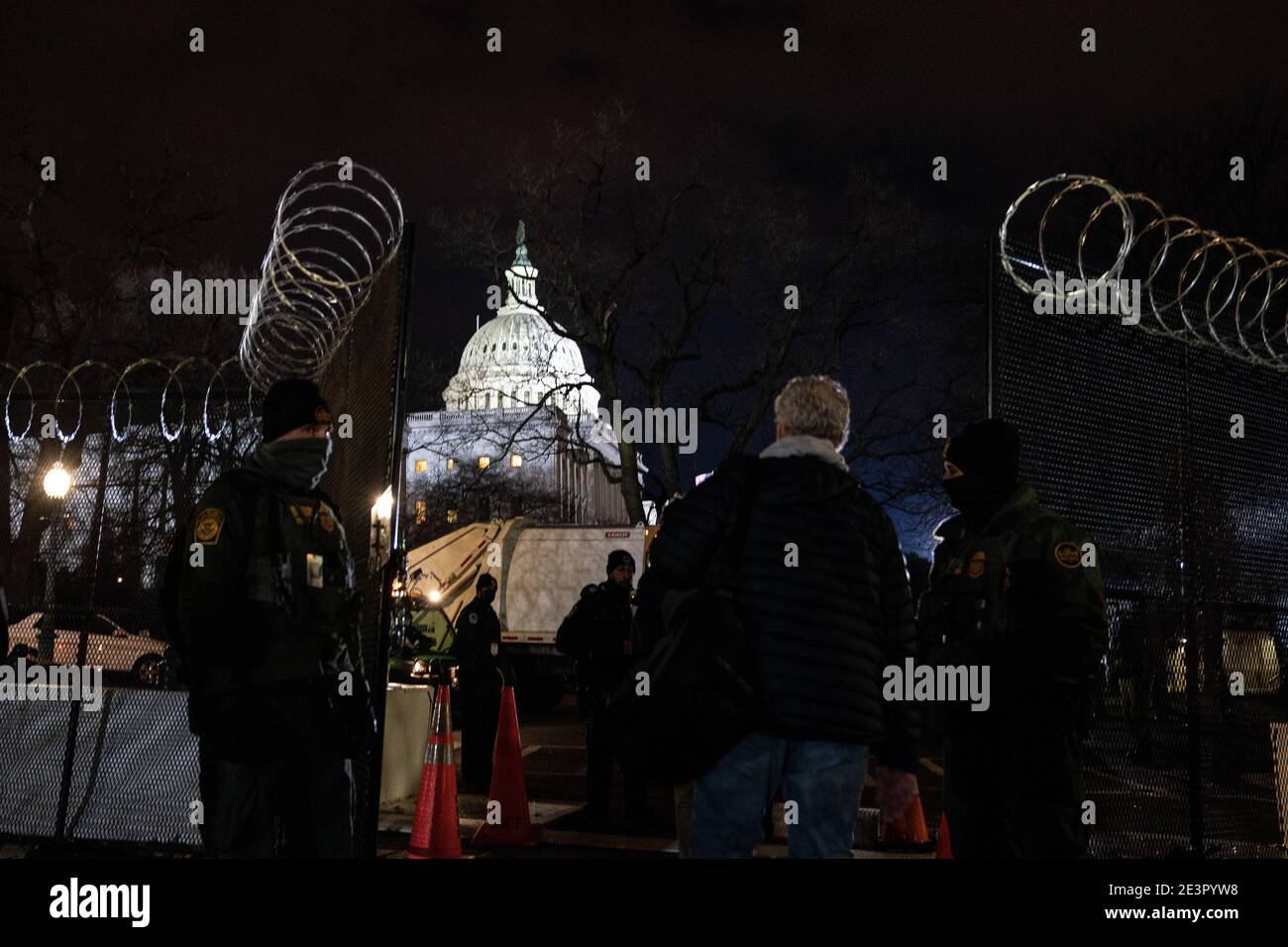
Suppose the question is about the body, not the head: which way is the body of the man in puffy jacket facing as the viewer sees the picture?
away from the camera

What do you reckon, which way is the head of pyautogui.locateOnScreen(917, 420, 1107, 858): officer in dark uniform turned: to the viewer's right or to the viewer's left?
to the viewer's left

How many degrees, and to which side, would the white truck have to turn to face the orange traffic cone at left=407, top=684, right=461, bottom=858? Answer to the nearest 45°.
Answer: approximately 90° to its right

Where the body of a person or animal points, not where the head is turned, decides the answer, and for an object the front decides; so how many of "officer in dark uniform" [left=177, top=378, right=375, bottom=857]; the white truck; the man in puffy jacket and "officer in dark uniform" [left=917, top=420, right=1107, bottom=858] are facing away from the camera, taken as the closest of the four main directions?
1

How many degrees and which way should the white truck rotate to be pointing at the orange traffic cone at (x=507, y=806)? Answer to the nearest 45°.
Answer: approximately 90° to its right

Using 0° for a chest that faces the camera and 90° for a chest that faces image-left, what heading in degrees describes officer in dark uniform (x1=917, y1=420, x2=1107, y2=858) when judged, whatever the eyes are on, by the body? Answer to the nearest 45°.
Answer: approximately 45°

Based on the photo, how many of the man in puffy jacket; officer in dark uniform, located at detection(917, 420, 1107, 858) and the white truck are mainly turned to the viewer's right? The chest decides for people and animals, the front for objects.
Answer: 1

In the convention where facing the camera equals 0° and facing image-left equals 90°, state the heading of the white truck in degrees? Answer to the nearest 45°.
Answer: approximately 270°

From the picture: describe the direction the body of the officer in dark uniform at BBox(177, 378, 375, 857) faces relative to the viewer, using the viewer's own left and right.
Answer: facing the viewer and to the right of the viewer

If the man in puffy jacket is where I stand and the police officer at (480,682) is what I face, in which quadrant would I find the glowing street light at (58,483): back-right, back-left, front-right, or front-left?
front-left

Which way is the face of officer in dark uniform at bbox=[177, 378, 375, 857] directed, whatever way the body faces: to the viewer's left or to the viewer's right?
to the viewer's right

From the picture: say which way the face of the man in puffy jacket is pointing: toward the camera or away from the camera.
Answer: away from the camera

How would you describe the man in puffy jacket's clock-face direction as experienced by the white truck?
The man in puffy jacket is roughly at 3 o'clock from the white truck.
